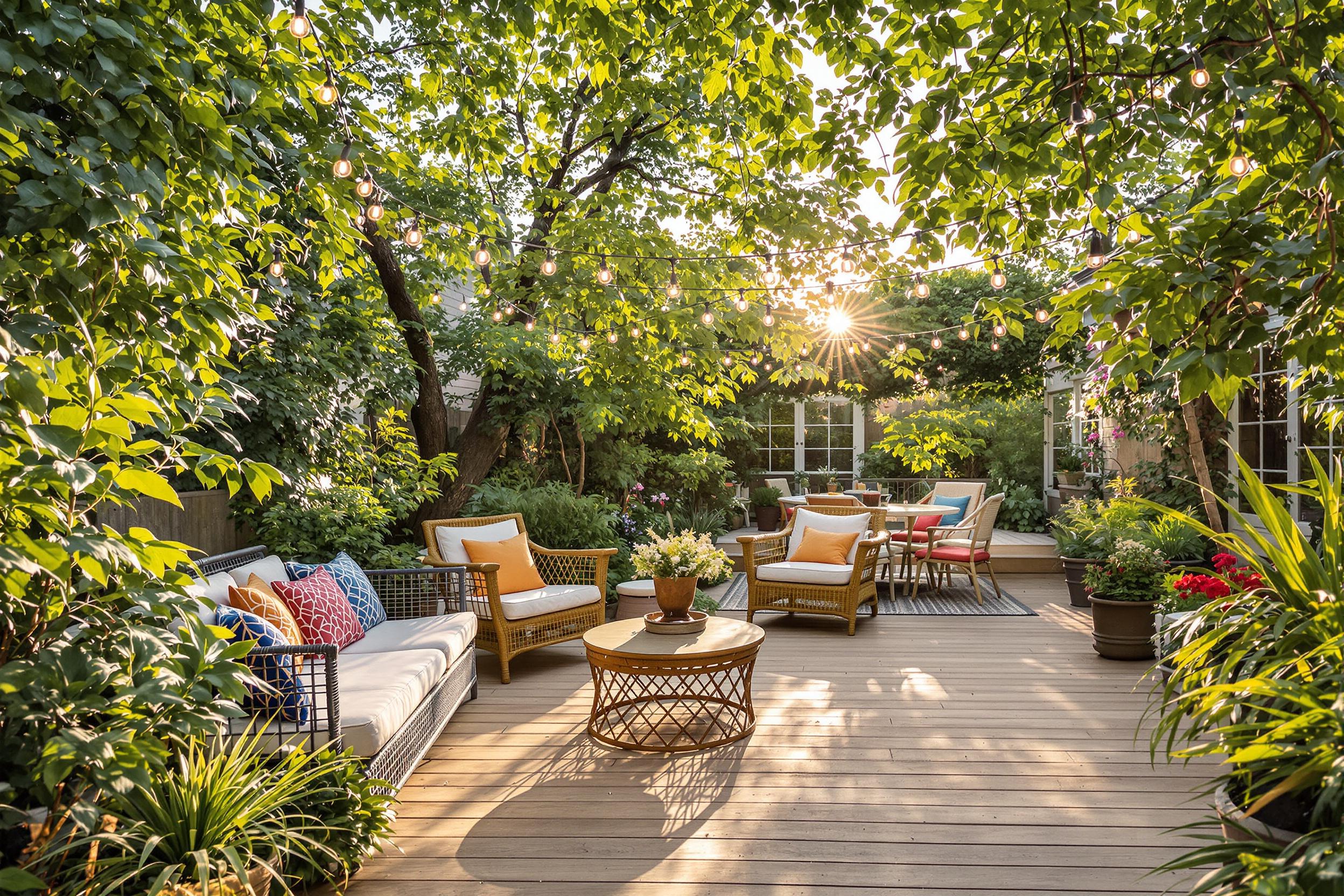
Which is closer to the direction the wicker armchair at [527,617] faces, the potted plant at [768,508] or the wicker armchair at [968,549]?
the wicker armchair

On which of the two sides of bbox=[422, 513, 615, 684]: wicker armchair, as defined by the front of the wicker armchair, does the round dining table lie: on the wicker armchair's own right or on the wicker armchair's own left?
on the wicker armchair's own left

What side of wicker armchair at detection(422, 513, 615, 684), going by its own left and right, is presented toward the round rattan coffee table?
front

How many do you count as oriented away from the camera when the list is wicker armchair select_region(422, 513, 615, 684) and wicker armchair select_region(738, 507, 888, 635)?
0

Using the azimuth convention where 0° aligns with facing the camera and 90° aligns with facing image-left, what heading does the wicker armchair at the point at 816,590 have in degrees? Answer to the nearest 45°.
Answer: approximately 45°

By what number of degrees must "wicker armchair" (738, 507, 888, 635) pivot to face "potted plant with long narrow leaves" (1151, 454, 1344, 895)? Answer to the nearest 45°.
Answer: approximately 45° to its left

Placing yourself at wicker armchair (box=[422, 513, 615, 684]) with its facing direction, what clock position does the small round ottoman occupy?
The small round ottoman is roughly at 9 o'clock from the wicker armchair.

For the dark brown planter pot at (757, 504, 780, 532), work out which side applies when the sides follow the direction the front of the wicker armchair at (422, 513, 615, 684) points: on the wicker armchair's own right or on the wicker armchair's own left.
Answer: on the wicker armchair's own left
